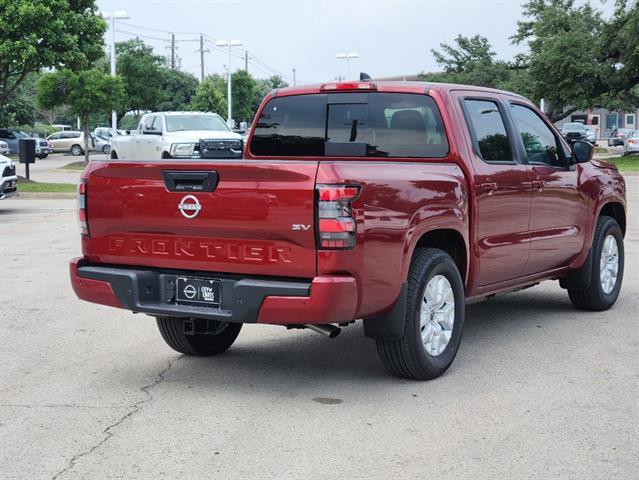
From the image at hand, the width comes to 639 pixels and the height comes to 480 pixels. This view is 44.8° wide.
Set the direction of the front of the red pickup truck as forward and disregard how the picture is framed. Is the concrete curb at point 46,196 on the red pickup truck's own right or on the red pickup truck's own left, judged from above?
on the red pickup truck's own left

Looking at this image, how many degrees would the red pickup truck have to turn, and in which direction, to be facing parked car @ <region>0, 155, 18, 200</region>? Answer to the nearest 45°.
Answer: approximately 90° to its left

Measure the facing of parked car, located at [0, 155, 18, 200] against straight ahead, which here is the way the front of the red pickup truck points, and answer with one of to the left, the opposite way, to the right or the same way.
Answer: to the right

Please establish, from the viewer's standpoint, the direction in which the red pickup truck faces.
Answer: facing away from the viewer and to the right of the viewer

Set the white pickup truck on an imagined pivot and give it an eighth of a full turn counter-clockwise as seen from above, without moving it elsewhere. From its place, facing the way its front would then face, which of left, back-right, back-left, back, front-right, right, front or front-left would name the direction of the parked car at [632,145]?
front-left

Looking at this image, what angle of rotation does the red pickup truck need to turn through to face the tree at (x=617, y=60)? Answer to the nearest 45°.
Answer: approximately 45° to its left

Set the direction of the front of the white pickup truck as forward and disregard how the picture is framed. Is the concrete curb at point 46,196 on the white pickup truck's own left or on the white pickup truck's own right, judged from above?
on the white pickup truck's own right
